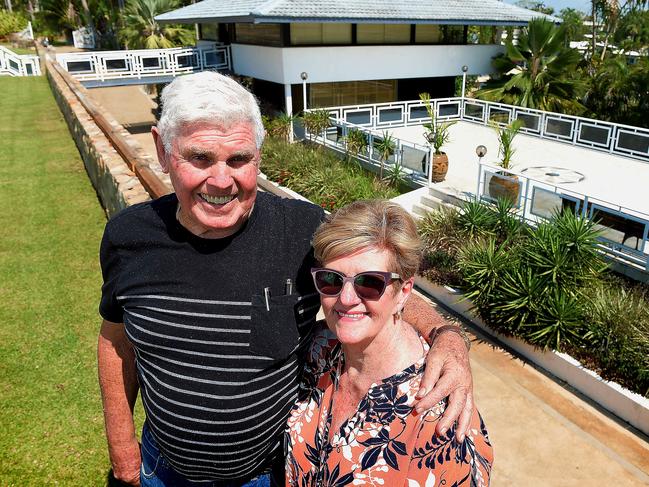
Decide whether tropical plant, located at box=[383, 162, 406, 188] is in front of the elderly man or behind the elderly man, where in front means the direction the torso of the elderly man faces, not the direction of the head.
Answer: behind

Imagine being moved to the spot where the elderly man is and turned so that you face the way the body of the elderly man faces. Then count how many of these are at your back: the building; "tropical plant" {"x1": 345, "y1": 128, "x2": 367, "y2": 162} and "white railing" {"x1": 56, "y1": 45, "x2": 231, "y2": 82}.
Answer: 3

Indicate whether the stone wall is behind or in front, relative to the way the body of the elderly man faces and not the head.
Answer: behind

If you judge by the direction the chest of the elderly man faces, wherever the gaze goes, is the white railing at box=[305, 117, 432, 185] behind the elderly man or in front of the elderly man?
behind

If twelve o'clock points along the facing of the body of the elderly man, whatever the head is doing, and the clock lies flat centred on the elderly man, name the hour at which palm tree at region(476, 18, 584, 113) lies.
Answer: The palm tree is roughly at 7 o'clock from the elderly man.

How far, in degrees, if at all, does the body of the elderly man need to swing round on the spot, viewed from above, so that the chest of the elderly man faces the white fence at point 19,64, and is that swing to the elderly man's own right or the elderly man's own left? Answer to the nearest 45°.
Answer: approximately 135° to the elderly man's own right

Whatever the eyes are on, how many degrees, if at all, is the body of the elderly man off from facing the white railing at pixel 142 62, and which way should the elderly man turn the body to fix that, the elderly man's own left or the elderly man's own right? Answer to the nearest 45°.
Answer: approximately 180°

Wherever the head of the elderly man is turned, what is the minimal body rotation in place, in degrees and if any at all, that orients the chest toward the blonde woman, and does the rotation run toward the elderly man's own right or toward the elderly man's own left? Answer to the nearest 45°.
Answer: approximately 45° to the elderly man's own left

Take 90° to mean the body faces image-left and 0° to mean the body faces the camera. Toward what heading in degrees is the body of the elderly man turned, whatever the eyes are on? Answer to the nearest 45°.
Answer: approximately 0°

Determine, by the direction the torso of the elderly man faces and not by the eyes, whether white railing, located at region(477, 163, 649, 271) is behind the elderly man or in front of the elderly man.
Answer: behind

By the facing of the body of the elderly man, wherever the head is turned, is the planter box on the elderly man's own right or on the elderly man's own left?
on the elderly man's own left

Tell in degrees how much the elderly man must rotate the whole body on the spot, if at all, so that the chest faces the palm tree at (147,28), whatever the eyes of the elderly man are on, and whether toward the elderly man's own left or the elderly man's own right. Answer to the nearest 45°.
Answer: approximately 180°

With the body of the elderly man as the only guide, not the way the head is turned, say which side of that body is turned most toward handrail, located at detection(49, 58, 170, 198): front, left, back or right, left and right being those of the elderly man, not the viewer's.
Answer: back
